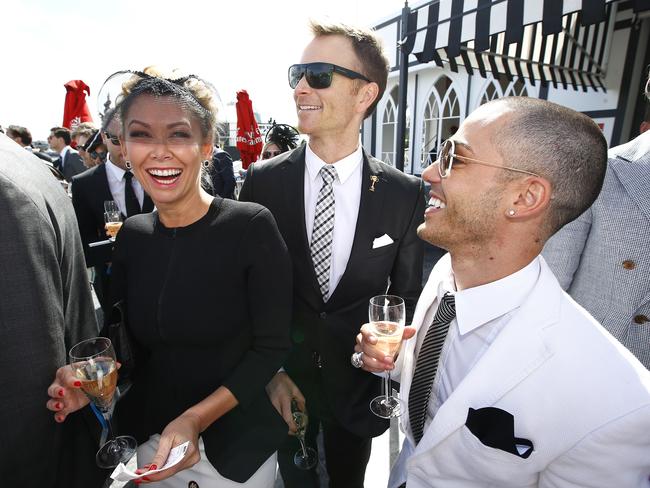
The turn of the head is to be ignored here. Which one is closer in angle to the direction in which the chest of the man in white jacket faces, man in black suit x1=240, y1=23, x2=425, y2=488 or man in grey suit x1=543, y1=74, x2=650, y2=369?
the man in black suit

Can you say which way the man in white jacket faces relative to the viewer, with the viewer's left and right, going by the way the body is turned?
facing the viewer and to the left of the viewer

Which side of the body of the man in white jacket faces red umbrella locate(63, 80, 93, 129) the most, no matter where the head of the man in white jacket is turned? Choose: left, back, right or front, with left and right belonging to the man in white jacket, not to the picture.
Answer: right

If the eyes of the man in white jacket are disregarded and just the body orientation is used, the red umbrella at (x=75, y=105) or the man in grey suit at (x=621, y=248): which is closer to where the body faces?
the red umbrella

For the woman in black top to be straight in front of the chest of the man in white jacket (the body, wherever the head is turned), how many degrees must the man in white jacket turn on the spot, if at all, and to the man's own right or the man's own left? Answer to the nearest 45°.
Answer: approximately 45° to the man's own right

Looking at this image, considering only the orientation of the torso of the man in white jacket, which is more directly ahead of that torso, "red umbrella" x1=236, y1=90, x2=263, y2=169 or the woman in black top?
the woman in black top

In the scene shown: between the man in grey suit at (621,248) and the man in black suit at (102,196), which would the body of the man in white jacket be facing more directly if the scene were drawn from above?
the man in black suit

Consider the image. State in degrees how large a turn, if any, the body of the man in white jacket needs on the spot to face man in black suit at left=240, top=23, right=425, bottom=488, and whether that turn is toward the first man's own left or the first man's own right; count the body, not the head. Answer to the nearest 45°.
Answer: approximately 90° to the first man's own right

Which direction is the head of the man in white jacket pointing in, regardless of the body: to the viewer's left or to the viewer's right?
to the viewer's left

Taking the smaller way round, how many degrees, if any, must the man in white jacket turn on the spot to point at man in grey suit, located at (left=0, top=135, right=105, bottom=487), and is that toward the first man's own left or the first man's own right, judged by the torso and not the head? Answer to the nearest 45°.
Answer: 0° — they already face them
